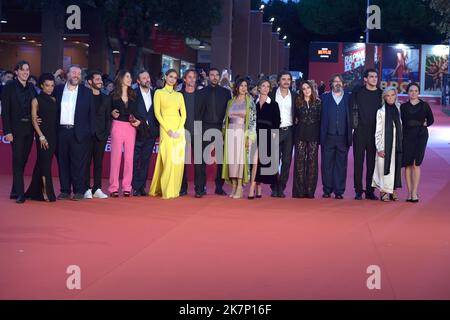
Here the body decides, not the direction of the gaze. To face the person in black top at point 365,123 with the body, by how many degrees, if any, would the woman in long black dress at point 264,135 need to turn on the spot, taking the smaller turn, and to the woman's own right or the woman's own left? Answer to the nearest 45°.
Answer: approximately 135° to the woman's own left

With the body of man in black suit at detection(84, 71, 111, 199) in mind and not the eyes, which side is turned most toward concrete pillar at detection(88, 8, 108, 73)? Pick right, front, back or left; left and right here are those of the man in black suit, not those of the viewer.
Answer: back

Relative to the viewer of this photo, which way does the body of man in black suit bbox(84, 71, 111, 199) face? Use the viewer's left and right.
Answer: facing the viewer

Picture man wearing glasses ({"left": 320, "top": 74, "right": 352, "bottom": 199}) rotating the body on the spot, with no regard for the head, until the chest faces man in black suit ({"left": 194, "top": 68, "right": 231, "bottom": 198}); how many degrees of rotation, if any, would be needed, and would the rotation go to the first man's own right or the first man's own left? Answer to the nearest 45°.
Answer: approximately 90° to the first man's own right

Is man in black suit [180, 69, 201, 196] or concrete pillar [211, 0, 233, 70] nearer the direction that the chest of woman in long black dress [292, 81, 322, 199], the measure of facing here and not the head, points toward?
the man in black suit

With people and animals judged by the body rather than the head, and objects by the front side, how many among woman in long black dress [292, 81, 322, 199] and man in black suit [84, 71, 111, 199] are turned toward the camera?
2

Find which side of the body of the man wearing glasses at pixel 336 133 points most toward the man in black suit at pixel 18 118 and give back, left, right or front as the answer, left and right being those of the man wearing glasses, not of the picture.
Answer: right

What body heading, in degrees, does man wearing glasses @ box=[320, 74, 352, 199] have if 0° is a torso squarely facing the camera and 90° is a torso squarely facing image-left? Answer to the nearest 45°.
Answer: approximately 0°

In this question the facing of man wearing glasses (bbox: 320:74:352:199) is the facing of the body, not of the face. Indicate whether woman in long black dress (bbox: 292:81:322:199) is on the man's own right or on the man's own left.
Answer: on the man's own right

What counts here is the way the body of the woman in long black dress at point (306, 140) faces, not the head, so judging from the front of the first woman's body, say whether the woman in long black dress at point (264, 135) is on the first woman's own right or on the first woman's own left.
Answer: on the first woman's own right

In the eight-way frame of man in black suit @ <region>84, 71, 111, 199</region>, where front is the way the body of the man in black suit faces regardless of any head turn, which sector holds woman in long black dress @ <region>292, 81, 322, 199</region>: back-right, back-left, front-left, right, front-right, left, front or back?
left

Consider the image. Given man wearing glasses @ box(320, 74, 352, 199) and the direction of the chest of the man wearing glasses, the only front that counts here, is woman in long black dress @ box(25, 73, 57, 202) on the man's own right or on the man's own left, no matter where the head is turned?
on the man's own right

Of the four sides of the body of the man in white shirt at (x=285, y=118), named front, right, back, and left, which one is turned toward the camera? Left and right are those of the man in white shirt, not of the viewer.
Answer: front

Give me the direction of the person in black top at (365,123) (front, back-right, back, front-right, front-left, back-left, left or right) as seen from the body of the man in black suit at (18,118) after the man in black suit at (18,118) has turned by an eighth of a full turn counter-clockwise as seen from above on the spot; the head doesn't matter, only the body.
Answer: front

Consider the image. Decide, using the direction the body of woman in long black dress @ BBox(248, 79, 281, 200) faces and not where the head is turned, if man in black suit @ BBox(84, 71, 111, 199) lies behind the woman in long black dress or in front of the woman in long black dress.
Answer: in front

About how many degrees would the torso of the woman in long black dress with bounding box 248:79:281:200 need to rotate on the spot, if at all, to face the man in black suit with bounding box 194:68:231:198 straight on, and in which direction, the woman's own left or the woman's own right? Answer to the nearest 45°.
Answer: approximately 45° to the woman's own right
